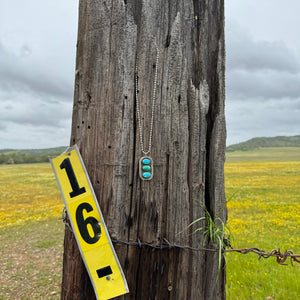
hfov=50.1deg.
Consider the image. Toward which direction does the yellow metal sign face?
toward the camera
